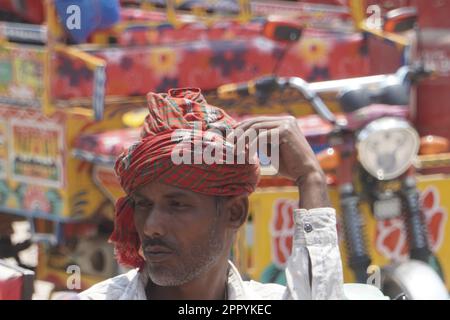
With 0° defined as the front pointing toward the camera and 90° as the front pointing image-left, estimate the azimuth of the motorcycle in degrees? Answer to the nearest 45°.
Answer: approximately 315°

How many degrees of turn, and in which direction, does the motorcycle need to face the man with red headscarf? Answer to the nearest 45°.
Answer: approximately 45° to its right

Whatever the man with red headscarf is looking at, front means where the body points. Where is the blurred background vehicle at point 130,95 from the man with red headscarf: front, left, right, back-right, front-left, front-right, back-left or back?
back-right

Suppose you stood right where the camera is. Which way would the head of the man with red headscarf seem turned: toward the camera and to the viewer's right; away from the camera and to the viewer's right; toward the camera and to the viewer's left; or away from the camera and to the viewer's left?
toward the camera and to the viewer's left

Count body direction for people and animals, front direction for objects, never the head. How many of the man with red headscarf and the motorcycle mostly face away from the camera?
0
